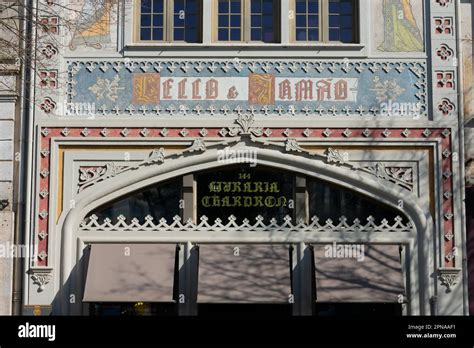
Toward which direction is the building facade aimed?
toward the camera
